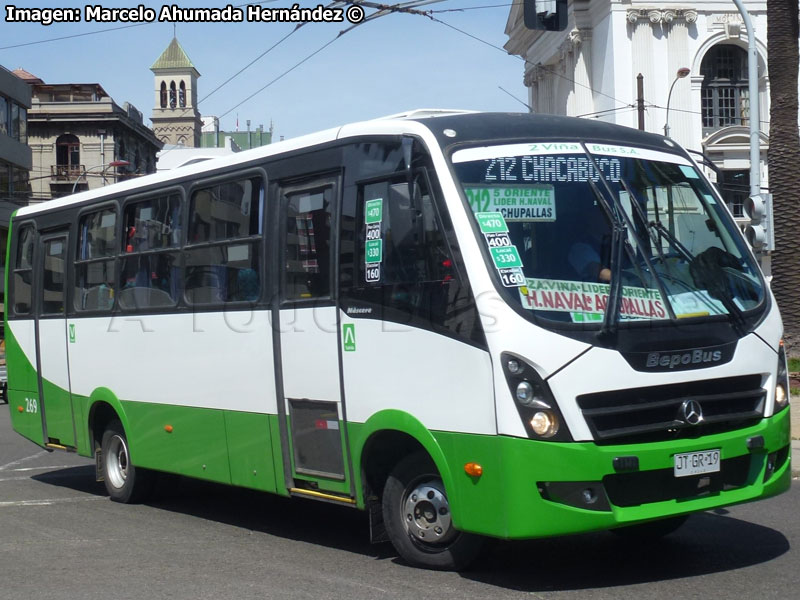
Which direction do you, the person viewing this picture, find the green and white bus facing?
facing the viewer and to the right of the viewer

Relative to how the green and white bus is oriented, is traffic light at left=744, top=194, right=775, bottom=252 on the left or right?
on its left
